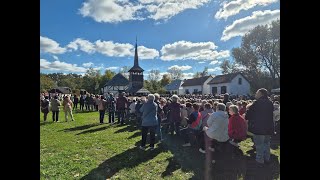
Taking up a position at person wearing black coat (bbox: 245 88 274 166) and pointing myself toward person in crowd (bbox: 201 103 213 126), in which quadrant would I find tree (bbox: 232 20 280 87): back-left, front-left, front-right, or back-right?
front-right

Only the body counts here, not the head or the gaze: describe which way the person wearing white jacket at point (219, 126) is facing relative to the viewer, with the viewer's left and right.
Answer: facing away from the viewer and to the left of the viewer

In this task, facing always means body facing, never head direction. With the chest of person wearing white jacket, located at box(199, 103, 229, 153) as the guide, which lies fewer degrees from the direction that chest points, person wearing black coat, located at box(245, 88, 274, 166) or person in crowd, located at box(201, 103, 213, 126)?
the person in crowd

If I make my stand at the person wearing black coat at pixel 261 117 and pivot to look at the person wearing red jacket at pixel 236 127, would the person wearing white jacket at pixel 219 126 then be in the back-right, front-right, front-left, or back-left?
front-left

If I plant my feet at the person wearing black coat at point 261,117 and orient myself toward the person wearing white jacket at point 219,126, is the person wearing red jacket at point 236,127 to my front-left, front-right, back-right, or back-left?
front-right

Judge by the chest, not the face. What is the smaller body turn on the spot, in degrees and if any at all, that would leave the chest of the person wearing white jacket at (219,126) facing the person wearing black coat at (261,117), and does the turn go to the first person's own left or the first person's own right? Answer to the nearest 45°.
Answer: approximately 135° to the first person's own right

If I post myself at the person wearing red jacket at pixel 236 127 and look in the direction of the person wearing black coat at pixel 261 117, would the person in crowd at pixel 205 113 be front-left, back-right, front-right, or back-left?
back-right

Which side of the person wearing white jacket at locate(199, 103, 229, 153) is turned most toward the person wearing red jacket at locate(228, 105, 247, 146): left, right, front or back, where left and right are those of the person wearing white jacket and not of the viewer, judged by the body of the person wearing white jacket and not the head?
right

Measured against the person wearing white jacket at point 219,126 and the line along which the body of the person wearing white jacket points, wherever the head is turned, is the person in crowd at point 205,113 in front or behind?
in front

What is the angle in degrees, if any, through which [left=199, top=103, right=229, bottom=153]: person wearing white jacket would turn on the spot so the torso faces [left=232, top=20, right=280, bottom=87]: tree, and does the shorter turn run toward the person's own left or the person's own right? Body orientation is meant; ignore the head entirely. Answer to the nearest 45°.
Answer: approximately 45° to the person's own right
